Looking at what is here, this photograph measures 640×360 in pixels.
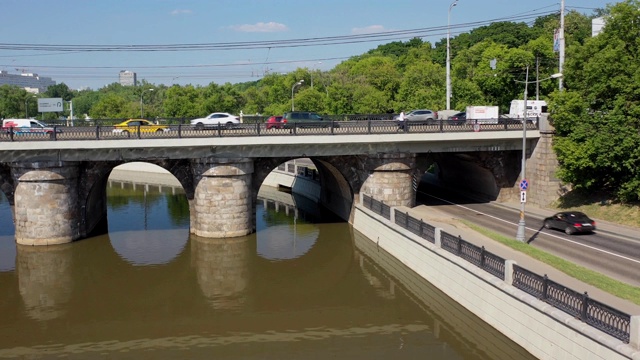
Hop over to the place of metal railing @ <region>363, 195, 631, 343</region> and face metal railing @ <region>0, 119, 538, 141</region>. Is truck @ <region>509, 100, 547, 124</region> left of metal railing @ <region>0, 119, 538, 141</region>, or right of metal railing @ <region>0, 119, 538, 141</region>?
right

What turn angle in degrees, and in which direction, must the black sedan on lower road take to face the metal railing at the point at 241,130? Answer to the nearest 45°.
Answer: approximately 45° to its left

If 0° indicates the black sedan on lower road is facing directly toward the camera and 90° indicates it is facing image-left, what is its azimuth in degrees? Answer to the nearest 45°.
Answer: approximately 135°

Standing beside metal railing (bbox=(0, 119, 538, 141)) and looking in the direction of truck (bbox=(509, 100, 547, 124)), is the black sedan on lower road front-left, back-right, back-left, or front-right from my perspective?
front-right

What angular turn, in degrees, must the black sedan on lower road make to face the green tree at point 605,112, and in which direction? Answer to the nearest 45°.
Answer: approximately 45° to its right

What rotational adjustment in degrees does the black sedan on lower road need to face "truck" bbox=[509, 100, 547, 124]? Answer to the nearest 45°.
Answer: approximately 45° to its right
